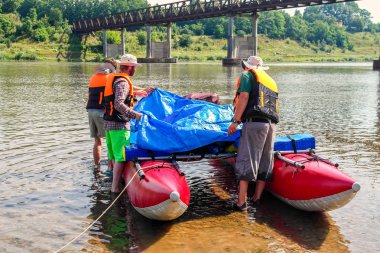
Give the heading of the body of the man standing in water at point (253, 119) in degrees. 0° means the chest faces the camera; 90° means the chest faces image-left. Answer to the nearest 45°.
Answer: approximately 135°

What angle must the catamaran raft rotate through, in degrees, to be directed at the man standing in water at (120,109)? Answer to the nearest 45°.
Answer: approximately 135° to its right

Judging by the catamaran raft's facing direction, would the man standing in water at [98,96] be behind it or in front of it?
behind

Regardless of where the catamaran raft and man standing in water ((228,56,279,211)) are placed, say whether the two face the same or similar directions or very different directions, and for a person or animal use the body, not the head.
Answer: very different directions

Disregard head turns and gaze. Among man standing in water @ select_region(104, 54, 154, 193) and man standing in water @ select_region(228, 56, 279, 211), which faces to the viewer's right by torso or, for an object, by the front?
man standing in water @ select_region(104, 54, 154, 193)

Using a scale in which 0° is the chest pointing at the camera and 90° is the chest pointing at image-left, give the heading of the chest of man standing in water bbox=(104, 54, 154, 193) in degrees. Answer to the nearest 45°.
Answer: approximately 270°

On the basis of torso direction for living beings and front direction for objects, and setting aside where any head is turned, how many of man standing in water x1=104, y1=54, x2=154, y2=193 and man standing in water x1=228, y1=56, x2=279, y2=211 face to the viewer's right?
1

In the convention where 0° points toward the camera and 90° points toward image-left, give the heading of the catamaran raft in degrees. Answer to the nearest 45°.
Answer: approximately 315°
